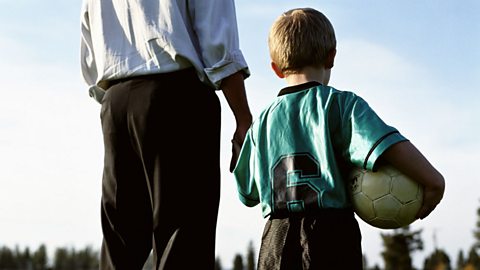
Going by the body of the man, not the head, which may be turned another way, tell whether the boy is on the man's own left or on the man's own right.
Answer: on the man's own right

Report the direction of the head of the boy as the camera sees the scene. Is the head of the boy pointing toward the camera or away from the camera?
away from the camera

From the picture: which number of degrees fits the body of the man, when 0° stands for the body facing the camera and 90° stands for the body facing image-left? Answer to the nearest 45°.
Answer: approximately 225°
